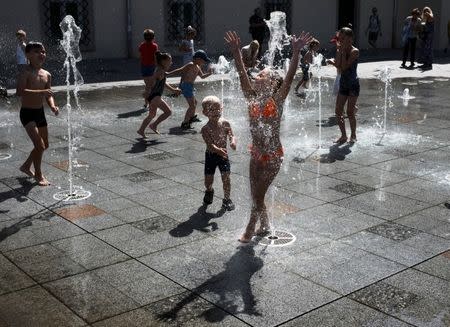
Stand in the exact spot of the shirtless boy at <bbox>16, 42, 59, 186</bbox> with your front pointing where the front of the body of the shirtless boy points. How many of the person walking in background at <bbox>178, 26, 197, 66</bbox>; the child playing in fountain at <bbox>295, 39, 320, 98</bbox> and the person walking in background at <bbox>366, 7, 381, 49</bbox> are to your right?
0

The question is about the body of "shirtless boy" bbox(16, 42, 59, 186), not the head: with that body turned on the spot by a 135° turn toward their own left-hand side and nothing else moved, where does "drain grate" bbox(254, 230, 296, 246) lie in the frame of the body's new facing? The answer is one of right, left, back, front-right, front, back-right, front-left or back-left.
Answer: back-right

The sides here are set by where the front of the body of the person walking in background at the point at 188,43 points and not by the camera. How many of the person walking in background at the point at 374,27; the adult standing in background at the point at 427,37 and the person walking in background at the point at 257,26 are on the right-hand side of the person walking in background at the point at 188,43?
0

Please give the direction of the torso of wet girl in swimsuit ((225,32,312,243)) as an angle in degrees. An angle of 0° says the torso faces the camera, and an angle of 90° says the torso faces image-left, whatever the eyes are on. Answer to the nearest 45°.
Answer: approximately 45°

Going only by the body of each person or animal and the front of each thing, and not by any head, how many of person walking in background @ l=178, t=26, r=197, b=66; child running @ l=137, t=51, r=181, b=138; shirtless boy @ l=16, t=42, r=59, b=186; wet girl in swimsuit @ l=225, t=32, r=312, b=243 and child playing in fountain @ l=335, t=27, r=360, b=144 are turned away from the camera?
0

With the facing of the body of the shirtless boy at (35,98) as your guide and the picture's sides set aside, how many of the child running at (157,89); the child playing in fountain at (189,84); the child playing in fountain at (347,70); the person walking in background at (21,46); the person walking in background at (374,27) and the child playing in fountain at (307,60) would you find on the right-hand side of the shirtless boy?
0

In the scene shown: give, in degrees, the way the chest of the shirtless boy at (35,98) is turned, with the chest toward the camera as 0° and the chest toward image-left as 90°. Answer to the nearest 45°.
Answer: approximately 315°

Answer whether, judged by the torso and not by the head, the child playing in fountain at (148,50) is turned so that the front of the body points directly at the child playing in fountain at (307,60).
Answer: no

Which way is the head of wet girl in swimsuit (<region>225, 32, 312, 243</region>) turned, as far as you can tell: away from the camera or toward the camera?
toward the camera
